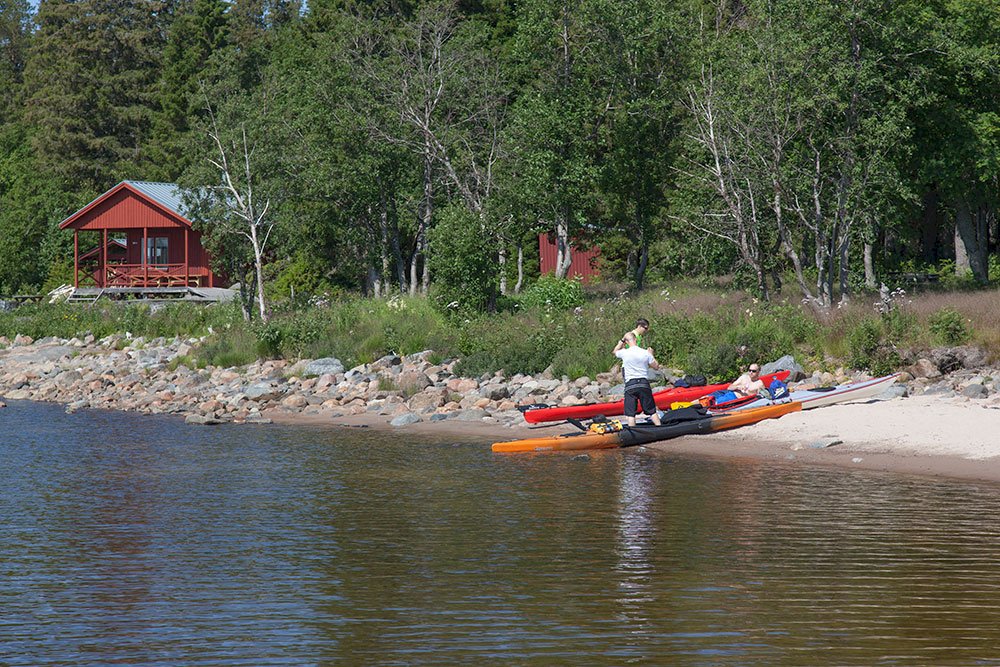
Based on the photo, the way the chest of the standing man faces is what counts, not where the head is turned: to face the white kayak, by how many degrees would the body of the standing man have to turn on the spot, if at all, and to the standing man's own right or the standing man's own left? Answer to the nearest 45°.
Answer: approximately 45° to the standing man's own right

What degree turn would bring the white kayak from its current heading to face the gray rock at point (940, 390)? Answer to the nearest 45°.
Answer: approximately 45° to its left

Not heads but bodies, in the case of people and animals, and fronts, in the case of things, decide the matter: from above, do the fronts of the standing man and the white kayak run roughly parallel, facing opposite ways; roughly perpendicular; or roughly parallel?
roughly perpendicular

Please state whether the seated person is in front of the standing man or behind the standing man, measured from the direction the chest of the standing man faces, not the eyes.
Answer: in front

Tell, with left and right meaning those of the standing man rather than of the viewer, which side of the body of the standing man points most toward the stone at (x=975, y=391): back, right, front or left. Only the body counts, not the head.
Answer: right

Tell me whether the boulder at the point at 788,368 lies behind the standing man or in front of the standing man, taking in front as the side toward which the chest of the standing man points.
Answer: in front

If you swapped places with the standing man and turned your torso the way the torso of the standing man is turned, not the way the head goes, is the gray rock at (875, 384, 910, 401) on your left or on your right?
on your right

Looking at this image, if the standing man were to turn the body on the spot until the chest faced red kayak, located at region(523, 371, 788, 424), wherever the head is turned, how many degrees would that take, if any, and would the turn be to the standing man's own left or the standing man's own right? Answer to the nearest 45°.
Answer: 0° — they already face it

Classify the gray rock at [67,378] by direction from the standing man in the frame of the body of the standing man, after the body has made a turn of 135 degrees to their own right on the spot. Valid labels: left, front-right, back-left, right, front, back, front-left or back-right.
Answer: back

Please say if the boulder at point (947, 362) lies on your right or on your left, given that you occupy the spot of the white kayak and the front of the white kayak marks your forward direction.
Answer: on your left

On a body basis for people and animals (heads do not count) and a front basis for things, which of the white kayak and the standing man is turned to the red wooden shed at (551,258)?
the standing man

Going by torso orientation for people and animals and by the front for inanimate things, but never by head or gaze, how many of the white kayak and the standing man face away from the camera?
1

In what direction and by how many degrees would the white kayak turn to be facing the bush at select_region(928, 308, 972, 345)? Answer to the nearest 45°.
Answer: approximately 45° to its left

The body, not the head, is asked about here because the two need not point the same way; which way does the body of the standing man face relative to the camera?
away from the camera

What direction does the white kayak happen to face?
to the viewer's right
